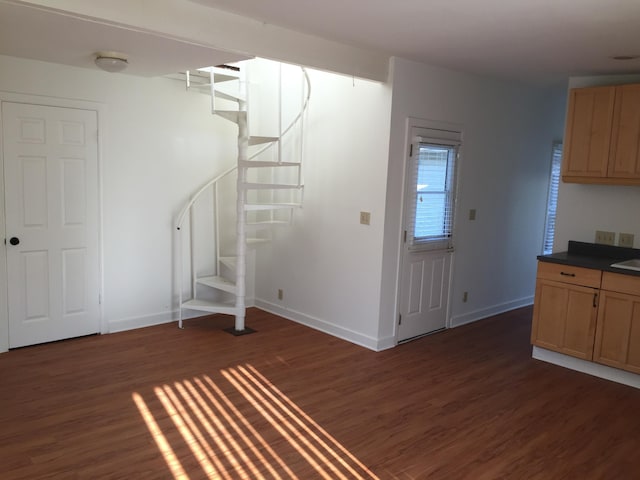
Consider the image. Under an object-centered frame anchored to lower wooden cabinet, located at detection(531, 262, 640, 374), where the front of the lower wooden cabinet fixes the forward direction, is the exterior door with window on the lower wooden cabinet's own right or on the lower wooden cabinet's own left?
on the lower wooden cabinet's own right

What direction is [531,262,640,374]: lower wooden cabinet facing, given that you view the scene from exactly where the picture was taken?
facing the viewer and to the left of the viewer

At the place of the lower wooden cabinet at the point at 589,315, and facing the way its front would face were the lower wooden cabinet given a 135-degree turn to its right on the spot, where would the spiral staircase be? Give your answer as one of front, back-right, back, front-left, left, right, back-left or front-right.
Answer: left

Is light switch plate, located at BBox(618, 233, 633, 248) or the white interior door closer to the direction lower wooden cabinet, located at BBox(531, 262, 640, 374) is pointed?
the white interior door

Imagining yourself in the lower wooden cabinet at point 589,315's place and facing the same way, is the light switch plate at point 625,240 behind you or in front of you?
behind

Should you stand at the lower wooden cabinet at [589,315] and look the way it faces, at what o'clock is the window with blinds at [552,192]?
The window with blinds is roughly at 4 o'clock from the lower wooden cabinet.

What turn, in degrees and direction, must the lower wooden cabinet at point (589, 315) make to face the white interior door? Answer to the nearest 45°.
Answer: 0° — it already faces it

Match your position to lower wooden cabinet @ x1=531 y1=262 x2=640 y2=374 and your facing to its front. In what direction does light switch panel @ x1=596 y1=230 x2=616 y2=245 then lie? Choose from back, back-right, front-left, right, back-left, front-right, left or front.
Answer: back-right
